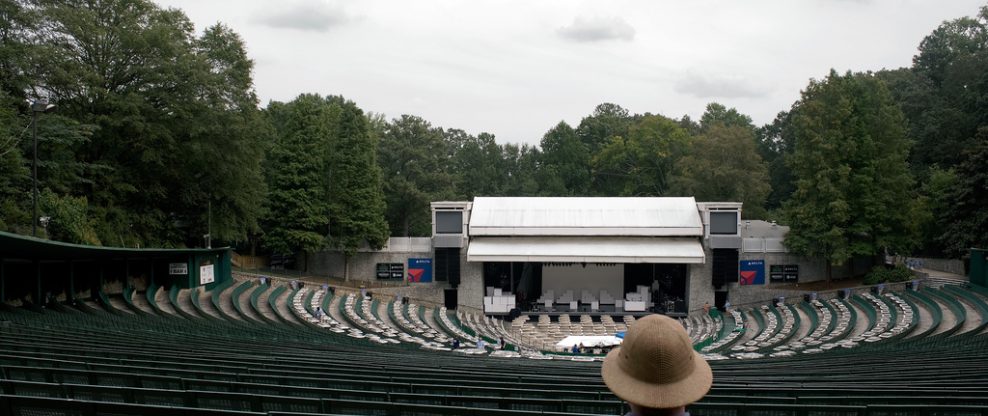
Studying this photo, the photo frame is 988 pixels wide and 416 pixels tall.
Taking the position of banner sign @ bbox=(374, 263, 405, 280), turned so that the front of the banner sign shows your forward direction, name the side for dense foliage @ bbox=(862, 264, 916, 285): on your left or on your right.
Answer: on your left

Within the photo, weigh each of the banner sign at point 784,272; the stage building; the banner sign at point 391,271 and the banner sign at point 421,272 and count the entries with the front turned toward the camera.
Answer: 4

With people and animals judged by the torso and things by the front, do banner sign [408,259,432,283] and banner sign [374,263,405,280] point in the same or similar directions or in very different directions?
same or similar directions

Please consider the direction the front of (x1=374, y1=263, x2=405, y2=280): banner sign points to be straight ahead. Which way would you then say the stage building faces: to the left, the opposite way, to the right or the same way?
the same way

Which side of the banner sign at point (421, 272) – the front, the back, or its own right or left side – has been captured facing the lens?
front

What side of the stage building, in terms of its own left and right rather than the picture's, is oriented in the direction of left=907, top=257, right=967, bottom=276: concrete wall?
left

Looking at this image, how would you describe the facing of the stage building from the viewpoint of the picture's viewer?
facing the viewer

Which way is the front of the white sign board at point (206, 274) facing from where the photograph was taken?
facing the viewer and to the right of the viewer

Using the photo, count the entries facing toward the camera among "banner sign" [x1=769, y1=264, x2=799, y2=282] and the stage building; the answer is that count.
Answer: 2

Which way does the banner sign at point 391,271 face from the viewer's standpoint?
toward the camera

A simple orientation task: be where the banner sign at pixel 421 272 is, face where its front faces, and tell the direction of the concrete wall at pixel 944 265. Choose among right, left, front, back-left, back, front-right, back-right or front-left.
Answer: left

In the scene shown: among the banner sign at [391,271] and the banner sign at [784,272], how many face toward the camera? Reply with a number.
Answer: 2
